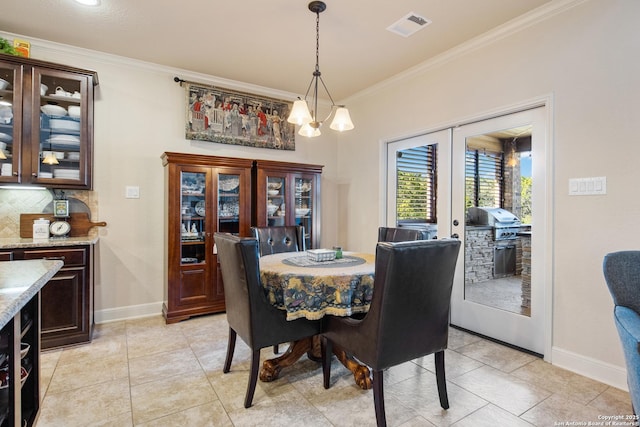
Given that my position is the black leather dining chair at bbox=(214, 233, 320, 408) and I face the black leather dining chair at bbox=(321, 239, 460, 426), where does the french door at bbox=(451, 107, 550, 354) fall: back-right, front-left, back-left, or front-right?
front-left

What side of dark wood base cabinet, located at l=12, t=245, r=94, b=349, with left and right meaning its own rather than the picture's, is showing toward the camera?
front

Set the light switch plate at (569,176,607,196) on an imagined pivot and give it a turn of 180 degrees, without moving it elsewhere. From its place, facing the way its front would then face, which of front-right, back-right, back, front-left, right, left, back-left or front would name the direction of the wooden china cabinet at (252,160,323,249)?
left

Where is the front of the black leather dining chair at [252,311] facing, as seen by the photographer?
facing away from the viewer and to the right of the viewer

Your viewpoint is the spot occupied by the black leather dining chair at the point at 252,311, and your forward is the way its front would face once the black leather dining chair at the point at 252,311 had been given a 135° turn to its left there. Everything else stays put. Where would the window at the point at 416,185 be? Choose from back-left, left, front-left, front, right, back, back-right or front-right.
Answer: back-right

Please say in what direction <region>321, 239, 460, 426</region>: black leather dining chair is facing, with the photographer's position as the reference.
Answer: facing away from the viewer and to the left of the viewer

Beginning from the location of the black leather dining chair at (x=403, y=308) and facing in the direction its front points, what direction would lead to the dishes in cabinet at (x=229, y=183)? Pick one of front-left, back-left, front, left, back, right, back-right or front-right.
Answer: front

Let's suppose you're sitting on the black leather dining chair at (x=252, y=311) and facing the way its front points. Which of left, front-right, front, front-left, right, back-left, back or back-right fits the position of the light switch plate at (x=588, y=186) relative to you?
front-right

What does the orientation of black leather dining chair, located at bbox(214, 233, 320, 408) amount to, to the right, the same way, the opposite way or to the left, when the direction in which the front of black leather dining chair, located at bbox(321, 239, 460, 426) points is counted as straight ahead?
to the right

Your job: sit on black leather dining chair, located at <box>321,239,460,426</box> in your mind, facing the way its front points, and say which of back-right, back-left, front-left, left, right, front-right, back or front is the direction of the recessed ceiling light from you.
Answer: front-left

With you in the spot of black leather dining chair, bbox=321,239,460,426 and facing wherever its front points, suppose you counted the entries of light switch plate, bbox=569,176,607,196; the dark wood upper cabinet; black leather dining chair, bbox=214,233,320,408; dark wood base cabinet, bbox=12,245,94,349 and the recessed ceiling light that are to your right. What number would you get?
1

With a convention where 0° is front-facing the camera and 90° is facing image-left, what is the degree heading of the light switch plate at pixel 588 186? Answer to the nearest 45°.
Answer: approximately 0°

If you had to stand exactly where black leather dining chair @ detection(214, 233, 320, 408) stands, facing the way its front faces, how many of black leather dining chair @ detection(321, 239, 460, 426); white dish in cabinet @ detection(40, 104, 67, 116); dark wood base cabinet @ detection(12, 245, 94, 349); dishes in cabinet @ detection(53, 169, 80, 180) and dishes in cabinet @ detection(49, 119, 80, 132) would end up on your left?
4

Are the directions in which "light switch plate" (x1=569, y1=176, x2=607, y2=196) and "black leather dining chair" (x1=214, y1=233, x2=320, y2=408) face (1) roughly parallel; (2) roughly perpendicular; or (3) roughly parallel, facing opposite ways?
roughly parallel, facing opposite ways

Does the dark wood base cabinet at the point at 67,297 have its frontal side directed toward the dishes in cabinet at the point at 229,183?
no

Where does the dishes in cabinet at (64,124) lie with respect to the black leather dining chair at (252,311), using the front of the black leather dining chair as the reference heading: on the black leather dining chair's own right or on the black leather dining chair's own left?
on the black leather dining chair's own left
